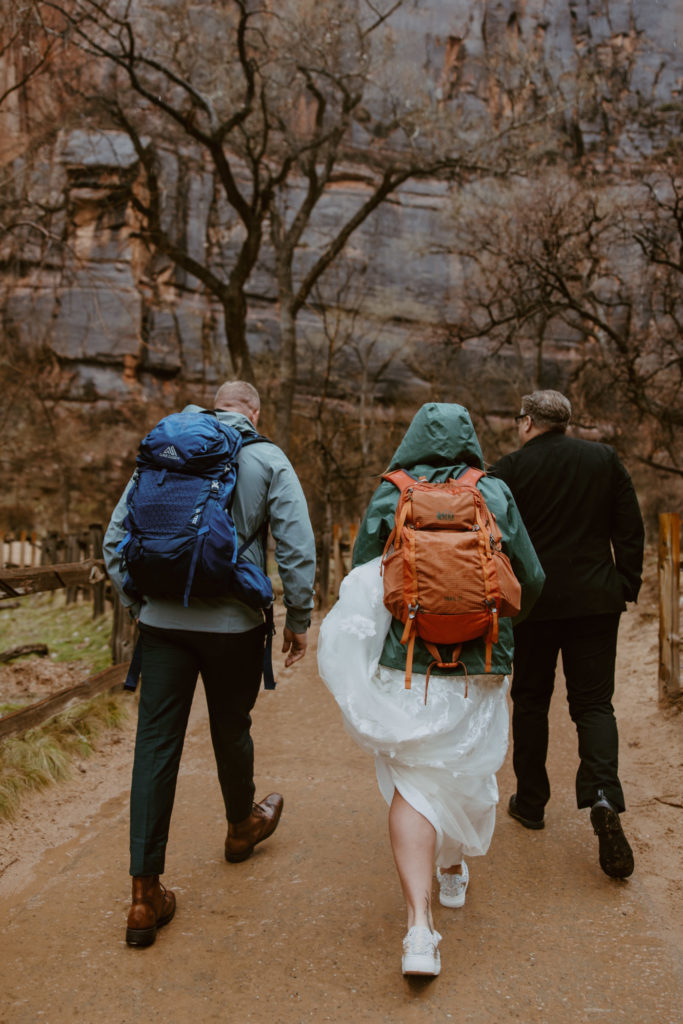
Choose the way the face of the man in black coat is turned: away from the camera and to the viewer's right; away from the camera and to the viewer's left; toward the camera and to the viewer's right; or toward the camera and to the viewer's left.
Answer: away from the camera and to the viewer's left

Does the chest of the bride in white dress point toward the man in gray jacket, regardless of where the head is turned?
no

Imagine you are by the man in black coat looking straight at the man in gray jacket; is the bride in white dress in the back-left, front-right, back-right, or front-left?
front-left

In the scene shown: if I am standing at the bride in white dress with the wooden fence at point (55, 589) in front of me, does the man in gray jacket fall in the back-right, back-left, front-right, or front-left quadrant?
front-left

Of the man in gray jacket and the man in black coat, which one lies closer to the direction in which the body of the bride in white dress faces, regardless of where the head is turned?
the man in black coat

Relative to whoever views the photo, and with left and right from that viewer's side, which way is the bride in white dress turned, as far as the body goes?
facing away from the viewer

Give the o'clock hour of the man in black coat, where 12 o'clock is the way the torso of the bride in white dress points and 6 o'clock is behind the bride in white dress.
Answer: The man in black coat is roughly at 1 o'clock from the bride in white dress.
